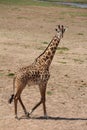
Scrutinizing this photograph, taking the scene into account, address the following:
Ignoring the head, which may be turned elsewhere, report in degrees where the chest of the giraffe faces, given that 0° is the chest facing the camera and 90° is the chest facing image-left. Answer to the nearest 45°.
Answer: approximately 270°
